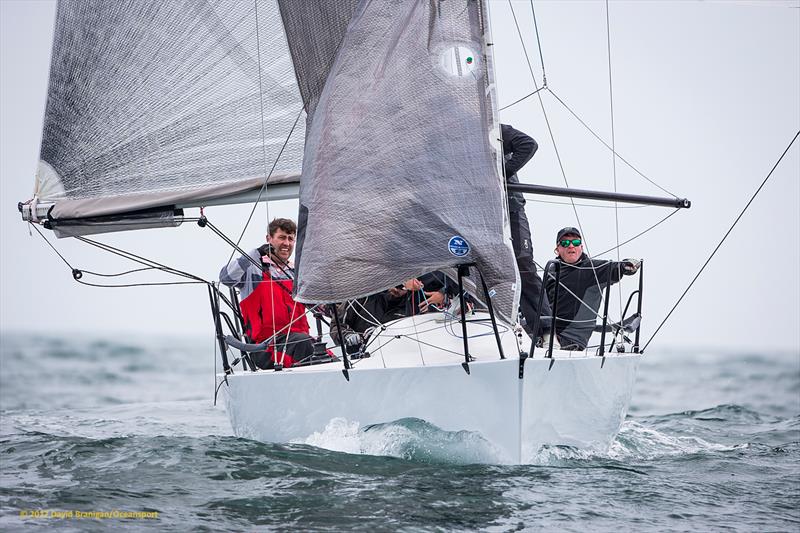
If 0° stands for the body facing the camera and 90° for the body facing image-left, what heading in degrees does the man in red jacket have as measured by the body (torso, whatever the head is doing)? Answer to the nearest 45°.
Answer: approximately 315°

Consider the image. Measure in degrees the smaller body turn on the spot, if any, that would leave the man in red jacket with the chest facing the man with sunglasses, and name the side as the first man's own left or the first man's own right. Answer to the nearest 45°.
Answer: approximately 45° to the first man's own left
